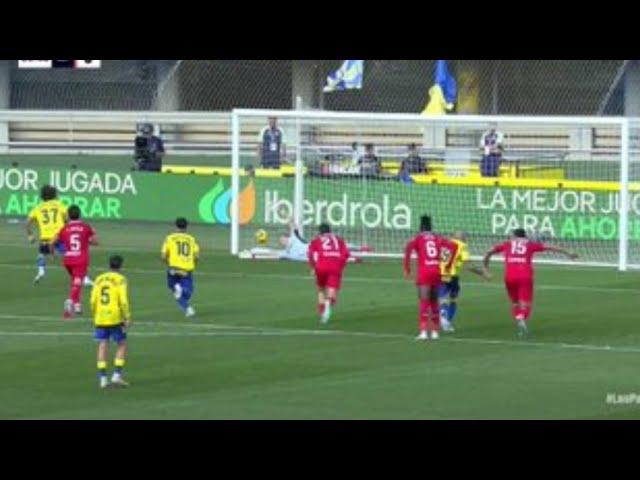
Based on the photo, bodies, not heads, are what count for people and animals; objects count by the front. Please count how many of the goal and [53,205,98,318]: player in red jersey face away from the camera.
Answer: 1

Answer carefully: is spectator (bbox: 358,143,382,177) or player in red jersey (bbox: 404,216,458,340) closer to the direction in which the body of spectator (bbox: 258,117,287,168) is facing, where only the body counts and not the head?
the player in red jersey

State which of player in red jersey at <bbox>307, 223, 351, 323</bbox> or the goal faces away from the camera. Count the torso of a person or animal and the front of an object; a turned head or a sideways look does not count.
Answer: the player in red jersey

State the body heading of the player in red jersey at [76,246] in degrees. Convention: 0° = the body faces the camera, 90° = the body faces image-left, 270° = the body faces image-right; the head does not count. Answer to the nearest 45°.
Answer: approximately 180°

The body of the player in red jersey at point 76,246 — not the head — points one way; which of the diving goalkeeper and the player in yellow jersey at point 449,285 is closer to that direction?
the diving goalkeeper

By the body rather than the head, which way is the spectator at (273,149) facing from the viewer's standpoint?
toward the camera

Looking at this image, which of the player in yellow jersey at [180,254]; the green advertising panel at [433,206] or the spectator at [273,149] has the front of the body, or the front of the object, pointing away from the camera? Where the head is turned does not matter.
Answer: the player in yellow jersey

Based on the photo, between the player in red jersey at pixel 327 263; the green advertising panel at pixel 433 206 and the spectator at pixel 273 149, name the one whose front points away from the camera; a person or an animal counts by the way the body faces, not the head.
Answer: the player in red jersey

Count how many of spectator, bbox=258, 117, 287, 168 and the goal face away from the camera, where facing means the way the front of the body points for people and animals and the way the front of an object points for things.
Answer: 0

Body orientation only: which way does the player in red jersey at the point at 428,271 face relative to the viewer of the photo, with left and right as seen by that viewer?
facing away from the viewer

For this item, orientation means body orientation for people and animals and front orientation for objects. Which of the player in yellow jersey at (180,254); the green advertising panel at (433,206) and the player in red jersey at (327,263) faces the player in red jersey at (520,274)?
the green advertising panel

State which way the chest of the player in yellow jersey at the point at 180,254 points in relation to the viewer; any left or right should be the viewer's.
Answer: facing away from the viewer

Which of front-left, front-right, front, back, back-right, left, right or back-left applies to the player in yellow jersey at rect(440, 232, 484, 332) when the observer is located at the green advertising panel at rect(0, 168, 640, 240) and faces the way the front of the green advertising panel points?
front

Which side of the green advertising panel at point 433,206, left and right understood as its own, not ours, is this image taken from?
front

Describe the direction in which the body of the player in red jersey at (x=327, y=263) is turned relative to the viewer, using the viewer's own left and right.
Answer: facing away from the viewer

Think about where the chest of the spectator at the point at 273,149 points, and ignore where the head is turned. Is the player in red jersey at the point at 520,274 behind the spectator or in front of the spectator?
in front
